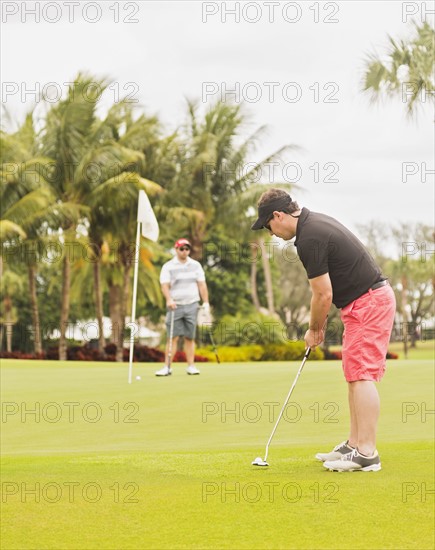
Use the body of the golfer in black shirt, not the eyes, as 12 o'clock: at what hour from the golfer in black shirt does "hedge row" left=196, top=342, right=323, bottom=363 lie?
The hedge row is roughly at 3 o'clock from the golfer in black shirt.

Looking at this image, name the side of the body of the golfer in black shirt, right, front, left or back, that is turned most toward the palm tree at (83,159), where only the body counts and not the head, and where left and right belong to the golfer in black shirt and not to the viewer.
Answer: right

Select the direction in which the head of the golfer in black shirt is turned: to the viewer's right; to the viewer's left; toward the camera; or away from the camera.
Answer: to the viewer's left

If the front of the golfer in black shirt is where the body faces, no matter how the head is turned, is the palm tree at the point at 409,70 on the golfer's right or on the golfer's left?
on the golfer's right

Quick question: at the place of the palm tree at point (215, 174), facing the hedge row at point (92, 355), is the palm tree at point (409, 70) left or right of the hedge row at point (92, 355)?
left

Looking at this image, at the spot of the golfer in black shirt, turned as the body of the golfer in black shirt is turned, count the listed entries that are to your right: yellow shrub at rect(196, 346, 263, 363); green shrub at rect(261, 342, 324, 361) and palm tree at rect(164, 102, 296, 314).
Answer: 3

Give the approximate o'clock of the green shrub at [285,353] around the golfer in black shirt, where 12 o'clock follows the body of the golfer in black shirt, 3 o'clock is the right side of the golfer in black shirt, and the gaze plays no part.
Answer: The green shrub is roughly at 3 o'clock from the golfer in black shirt.

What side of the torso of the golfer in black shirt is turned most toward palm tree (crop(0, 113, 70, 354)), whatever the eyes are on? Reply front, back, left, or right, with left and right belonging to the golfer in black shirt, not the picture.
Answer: right

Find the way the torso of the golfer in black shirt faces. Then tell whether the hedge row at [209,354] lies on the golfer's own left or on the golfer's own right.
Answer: on the golfer's own right

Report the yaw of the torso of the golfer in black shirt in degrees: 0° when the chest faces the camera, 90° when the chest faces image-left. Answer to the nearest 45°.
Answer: approximately 90°

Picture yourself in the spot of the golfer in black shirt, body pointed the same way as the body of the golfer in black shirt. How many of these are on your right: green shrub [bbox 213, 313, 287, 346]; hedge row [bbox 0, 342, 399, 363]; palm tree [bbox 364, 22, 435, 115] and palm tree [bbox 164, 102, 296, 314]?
4

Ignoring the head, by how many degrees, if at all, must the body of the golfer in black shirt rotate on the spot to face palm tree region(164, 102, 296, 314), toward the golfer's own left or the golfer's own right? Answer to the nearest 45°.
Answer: approximately 90° to the golfer's own right
